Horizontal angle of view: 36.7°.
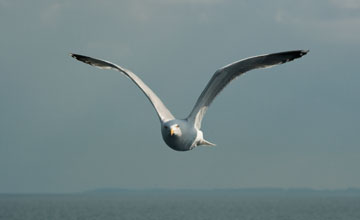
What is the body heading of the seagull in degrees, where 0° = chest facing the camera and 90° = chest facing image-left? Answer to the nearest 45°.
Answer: approximately 45°
